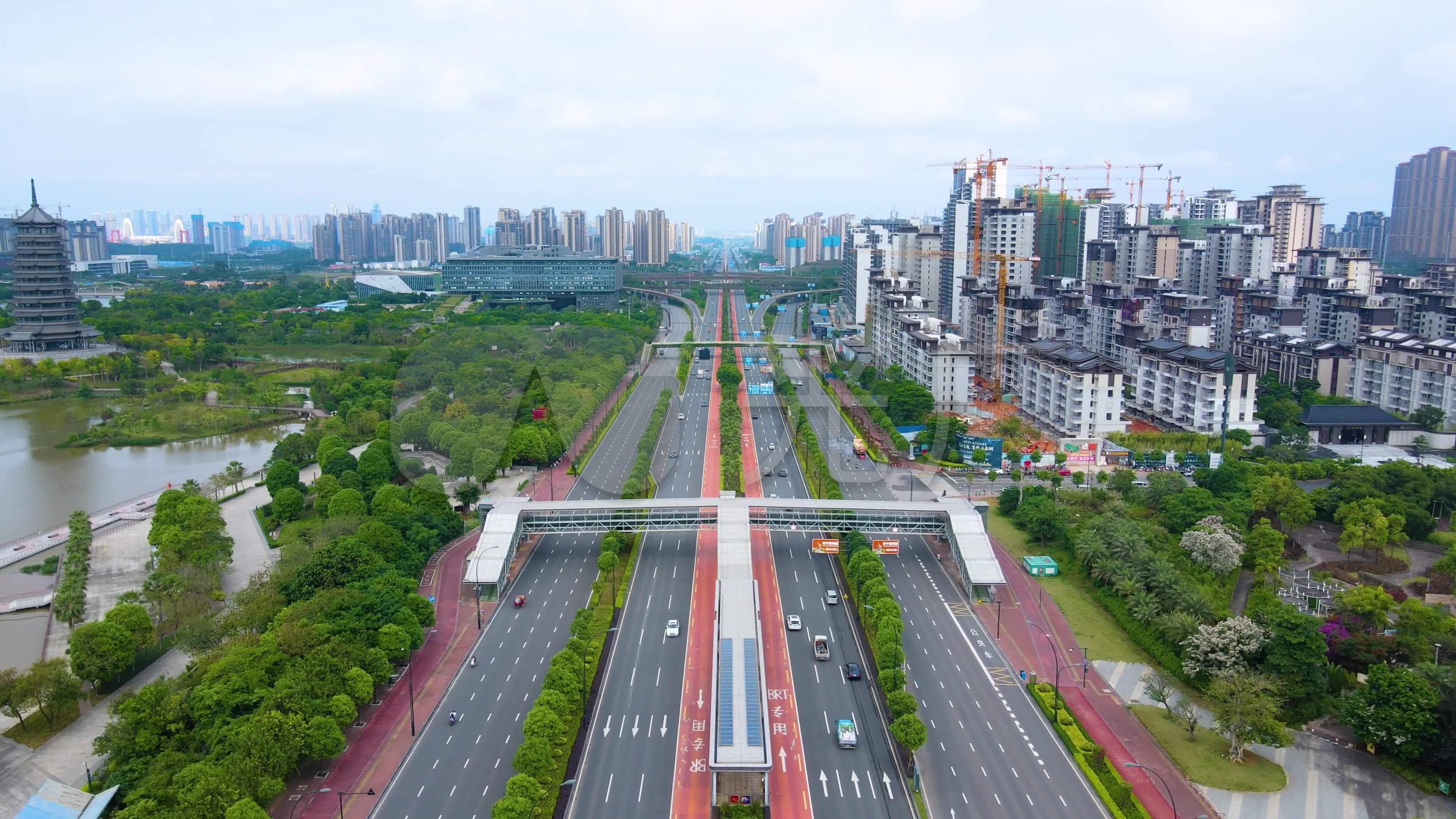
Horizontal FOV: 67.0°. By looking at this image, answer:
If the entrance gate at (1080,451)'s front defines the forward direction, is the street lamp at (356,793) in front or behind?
in front

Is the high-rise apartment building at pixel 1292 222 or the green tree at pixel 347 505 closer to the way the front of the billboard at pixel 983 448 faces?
the green tree

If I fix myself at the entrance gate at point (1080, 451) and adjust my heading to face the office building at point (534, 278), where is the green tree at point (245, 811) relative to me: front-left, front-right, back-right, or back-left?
back-left

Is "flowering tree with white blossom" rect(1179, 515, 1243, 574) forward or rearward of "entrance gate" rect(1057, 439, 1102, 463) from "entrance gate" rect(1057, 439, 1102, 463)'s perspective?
forward

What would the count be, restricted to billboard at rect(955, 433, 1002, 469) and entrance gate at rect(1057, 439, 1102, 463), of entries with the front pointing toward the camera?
2

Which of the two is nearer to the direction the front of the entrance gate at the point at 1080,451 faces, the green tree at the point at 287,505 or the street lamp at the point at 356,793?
the street lamp

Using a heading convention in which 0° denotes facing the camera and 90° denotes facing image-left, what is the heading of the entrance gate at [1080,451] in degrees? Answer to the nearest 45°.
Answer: approximately 0°

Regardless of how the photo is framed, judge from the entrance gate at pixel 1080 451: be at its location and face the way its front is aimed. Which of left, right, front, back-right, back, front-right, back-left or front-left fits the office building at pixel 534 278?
back-right

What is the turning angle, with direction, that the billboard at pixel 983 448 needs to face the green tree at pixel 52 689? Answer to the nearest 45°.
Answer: approximately 45° to its right

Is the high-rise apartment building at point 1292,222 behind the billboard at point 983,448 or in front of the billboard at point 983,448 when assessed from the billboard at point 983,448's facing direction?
behind

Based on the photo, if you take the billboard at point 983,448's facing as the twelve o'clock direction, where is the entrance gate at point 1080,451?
the entrance gate at point 1080,451 is roughly at 9 o'clock from the billboard at point 983,448.

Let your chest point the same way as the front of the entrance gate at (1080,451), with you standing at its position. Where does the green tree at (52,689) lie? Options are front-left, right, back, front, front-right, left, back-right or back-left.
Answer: front-right

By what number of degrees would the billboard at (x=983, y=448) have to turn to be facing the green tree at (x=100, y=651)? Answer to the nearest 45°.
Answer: approximately 45° to its right
